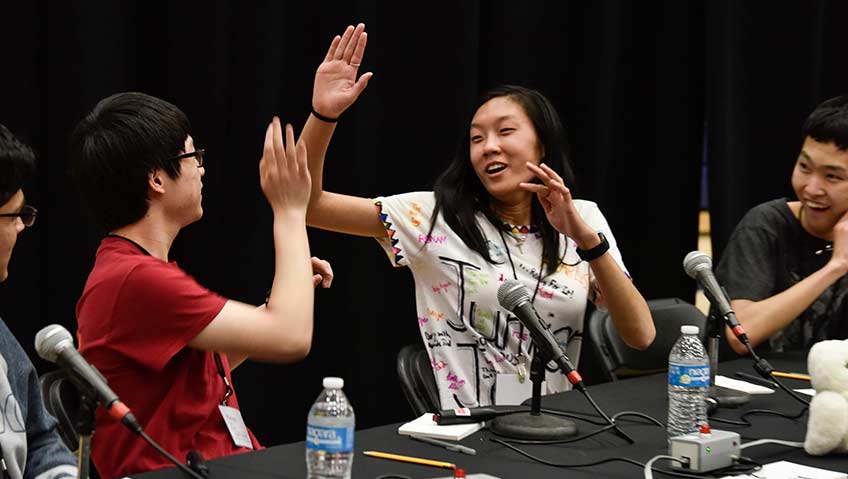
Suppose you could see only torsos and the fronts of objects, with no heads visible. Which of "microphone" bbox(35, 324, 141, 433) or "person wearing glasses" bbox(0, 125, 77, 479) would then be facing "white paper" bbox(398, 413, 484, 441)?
the person wearing glasses

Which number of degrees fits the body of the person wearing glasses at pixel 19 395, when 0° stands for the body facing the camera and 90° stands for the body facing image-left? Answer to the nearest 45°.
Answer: approximately 270°

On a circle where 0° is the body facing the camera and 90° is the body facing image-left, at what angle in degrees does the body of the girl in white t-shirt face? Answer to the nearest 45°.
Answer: approximately 0°

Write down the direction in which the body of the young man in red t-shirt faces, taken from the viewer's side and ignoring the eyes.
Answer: to the viewer's right

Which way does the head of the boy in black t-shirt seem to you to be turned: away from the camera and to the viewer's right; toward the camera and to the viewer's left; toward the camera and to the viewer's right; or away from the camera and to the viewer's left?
toward the camera and to the viewer's left

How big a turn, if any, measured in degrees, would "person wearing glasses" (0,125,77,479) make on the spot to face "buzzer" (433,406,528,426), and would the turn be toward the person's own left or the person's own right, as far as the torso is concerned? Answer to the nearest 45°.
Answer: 0° — they already face it

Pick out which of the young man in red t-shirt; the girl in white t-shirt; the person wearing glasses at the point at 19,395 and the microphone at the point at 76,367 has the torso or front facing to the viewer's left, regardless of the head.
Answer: the microphone

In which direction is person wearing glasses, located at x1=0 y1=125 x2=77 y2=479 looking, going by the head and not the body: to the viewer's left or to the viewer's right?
to the viewer's right

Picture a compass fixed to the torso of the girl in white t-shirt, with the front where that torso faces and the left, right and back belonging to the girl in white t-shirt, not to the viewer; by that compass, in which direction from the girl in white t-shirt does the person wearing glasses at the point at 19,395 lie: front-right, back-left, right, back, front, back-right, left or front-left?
front-right

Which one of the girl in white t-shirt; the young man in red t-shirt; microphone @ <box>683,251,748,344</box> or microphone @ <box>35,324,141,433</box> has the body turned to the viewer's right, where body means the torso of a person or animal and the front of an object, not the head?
the young man in red t-shirt

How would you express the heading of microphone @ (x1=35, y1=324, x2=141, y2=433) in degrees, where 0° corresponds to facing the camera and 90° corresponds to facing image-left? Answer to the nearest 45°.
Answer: approximately 90°

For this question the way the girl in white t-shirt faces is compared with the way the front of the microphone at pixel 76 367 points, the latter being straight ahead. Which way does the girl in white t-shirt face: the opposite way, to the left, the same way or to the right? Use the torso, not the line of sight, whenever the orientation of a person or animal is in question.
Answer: to the left

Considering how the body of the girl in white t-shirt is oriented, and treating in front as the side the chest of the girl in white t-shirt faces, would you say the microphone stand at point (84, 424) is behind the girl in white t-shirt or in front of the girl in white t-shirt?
in front

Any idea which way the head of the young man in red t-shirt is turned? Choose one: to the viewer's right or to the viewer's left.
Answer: to the viewer's right

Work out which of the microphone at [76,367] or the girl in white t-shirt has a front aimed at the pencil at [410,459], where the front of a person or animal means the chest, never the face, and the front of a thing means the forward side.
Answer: the girl in white t-shirt

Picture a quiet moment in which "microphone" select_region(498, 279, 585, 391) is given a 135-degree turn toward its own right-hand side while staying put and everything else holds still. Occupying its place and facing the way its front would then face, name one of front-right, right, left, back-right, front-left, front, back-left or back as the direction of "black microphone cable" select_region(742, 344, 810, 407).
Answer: front
